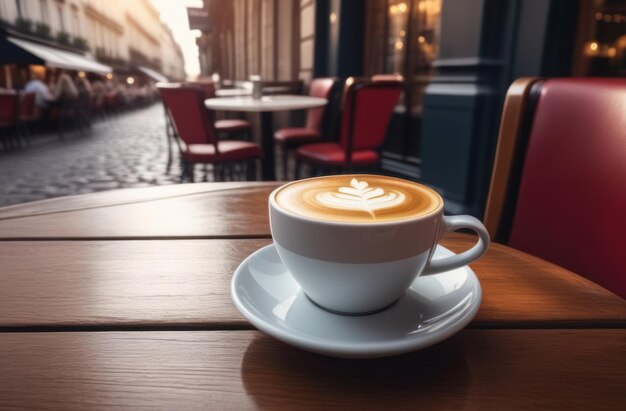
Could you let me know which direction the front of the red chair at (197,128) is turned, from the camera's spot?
facing away from the viewer and to the right of the viewer

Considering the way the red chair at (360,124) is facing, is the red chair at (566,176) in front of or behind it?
behind

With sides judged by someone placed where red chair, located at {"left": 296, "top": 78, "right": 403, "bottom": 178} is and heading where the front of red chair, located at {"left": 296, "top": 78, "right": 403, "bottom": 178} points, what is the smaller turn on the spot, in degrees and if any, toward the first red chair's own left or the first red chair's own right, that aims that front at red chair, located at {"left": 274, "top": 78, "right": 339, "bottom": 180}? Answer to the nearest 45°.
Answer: approximately 45° to the first red chair's own right

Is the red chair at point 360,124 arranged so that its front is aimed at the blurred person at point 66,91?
yes

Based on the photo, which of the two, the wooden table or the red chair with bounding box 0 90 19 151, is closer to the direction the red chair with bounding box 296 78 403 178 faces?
the red chair

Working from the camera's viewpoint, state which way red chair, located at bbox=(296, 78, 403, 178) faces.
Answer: facing away from the viewer and to the left of the viewer

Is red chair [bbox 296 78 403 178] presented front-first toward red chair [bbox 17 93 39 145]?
yes

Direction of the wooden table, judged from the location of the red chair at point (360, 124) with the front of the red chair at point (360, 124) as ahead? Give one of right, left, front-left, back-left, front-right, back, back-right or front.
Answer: back-left
